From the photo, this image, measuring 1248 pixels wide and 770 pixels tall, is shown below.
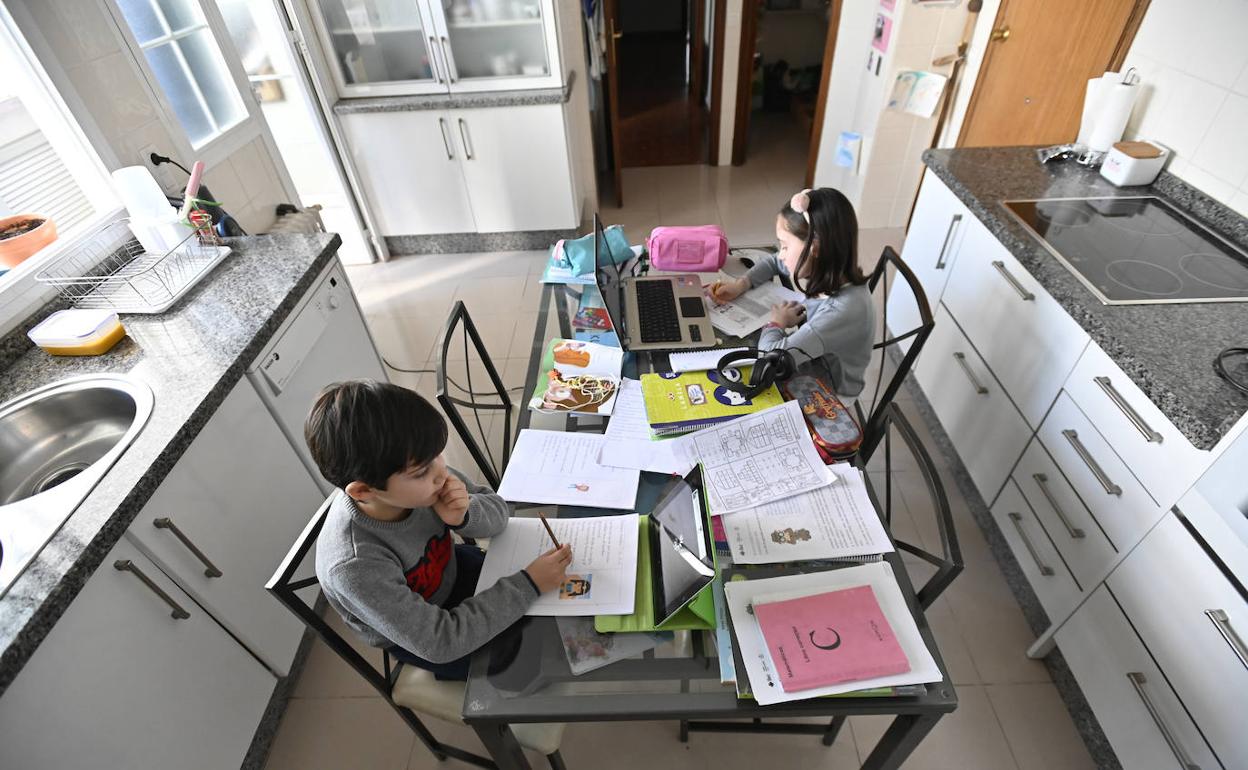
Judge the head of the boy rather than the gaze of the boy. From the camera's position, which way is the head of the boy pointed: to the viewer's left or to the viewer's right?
to the viewer's right

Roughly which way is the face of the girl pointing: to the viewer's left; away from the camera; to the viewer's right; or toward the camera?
to the viewer's left

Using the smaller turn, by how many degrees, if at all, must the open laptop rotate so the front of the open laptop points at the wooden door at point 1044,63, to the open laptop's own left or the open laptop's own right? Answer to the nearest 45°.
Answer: approximately 45° to the open laptop's own left

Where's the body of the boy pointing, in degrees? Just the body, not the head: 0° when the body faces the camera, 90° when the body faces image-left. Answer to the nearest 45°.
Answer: approximately 315°

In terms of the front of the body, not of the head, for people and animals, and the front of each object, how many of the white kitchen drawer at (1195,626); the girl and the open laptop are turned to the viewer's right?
1

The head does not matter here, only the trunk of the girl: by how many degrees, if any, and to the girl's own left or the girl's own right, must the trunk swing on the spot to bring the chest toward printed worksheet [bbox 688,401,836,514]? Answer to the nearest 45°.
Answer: approximately 90° to the girl's own left

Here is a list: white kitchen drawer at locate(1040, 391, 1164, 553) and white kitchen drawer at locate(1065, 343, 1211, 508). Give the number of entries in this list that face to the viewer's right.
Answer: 0

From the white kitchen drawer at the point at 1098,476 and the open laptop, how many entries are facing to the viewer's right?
1

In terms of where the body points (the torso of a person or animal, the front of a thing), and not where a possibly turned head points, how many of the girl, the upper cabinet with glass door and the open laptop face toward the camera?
1

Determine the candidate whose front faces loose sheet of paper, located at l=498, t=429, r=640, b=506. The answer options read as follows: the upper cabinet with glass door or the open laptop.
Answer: the upper cabinet with glass door

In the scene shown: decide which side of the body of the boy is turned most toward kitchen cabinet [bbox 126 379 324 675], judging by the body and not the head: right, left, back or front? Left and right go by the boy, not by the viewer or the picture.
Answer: back

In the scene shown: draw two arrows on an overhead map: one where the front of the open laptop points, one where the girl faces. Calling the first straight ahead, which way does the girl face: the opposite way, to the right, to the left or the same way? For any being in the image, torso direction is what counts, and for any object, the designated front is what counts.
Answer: the opposite way

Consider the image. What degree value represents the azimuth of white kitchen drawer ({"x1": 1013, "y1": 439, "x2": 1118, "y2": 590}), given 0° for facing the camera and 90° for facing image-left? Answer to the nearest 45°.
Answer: approximately 45°

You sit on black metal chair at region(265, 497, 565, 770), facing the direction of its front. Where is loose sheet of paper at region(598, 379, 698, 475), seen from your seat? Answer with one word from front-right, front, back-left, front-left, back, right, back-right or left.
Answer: front-left

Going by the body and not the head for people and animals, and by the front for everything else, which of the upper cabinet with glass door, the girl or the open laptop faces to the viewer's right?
the open laptop

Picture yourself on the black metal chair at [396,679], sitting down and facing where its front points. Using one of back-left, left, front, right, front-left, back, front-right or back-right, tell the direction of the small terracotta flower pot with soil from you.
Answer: back-left

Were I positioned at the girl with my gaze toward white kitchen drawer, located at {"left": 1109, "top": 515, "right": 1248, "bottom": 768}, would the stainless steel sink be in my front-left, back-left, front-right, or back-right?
back-right

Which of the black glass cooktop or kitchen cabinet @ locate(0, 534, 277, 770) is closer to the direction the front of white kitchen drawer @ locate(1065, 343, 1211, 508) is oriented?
the kitchen cabinet
